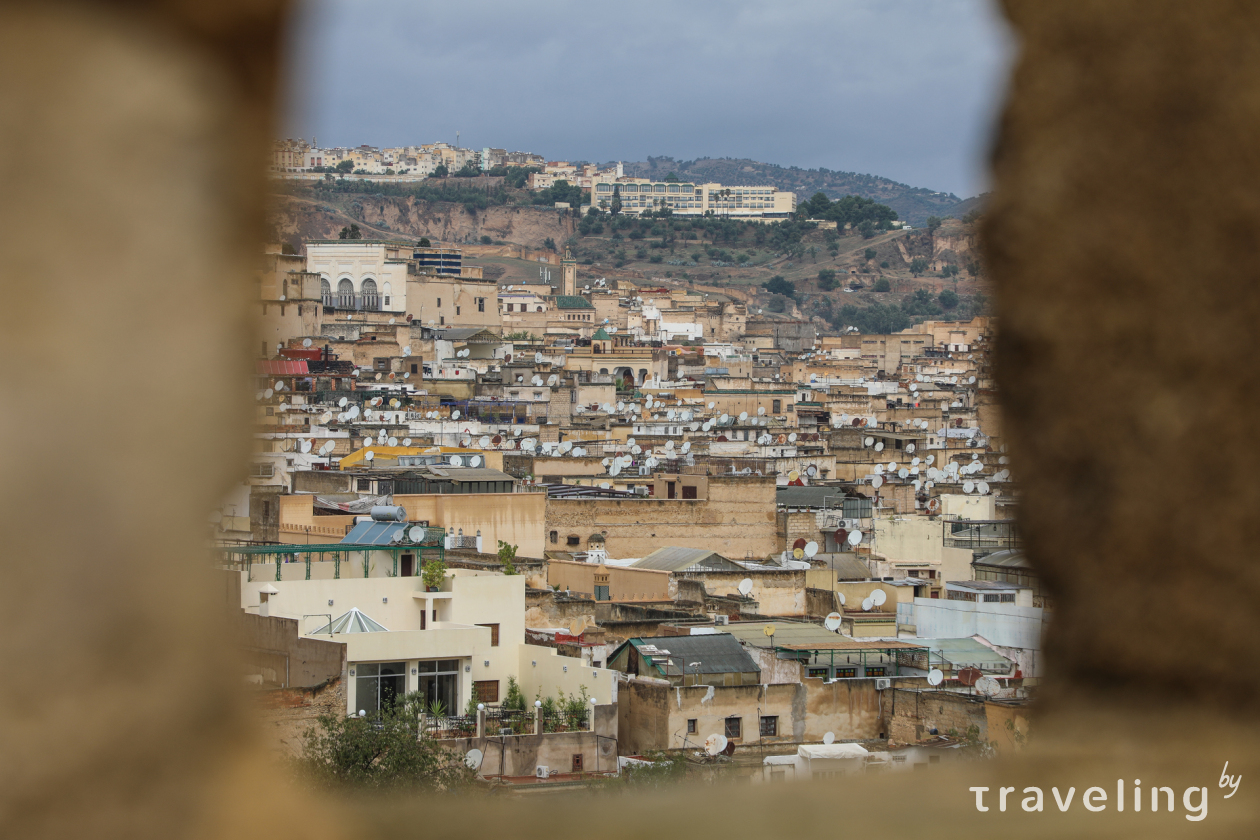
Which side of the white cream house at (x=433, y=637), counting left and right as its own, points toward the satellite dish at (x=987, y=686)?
left

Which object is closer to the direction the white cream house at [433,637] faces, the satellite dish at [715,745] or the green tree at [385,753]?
the green tree

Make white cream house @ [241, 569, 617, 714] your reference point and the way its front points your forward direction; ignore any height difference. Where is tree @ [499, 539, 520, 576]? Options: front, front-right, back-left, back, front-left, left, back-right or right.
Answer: back

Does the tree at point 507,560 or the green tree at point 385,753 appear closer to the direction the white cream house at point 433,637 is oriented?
the green tree

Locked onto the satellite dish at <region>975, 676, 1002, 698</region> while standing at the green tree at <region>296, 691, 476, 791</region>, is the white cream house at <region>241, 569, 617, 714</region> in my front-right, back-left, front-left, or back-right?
front-left

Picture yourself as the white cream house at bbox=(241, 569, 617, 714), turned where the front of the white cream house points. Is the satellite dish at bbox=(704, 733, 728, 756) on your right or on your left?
on your left

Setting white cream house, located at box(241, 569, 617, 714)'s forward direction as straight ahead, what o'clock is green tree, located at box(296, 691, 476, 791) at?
The green tree is roughly at 12 o'clock from the white cream house.

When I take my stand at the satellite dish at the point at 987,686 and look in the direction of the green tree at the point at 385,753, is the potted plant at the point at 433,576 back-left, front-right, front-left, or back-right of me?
front-right

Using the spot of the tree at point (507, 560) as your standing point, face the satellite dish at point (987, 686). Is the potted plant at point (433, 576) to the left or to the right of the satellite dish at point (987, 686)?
right

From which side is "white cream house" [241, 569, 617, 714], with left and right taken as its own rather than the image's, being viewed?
front

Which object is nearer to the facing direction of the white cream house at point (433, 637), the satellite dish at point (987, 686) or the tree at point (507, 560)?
the satellite dish
